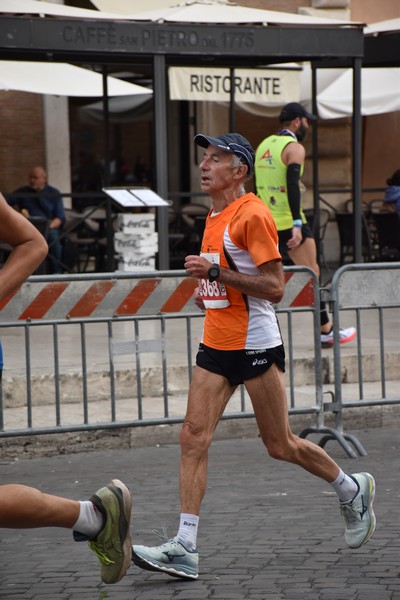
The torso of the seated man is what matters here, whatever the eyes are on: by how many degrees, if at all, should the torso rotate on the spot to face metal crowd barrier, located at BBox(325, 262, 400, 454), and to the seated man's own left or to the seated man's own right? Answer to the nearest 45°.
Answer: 0° — they already face it

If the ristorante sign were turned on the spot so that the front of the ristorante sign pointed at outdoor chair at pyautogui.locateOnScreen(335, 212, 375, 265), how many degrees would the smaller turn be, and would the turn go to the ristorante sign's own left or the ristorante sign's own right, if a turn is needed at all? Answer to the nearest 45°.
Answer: approximately 135° to the ristorante sign's own left

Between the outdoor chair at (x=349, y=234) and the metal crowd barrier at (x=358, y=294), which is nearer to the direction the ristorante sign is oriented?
the metal crowd barrier

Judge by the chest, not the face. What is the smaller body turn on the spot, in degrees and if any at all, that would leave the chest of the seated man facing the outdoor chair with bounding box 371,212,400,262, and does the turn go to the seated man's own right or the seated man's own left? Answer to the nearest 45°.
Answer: approximately 90° to the seated man's own left

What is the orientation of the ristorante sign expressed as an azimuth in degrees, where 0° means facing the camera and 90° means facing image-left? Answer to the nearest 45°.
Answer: approximately 0°

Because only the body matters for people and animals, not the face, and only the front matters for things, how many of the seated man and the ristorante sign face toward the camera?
2

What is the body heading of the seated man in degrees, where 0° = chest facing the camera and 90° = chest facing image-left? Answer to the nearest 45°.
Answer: approximately 0°

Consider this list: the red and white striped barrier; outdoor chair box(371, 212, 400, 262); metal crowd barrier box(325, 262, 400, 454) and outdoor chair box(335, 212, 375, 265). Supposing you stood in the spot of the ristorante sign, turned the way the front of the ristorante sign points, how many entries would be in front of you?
2
